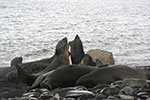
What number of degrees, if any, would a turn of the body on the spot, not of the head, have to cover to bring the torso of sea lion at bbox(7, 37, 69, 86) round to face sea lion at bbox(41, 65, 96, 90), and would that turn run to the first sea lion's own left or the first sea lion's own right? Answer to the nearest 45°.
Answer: approximately 90° to the first sea lion's own right

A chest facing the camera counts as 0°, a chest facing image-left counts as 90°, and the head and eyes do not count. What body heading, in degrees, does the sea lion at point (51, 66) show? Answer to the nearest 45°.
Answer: approximately 270°

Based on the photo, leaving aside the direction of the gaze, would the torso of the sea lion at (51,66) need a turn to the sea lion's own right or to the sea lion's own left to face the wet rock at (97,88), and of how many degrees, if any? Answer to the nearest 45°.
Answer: approximately 90° to the sea lion's own right

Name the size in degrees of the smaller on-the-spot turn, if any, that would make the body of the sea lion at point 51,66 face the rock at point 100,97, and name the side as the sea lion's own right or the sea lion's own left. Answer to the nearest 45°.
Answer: approximately 90° to the sea lion's own right

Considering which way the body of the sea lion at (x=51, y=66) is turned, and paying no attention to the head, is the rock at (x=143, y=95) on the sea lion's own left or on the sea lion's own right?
on the sea lion's own right

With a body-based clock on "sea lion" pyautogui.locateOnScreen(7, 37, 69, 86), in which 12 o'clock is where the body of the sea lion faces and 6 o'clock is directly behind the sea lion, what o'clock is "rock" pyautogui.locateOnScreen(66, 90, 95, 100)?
The rock is roughly at 3 o'clock from the sea lion.
